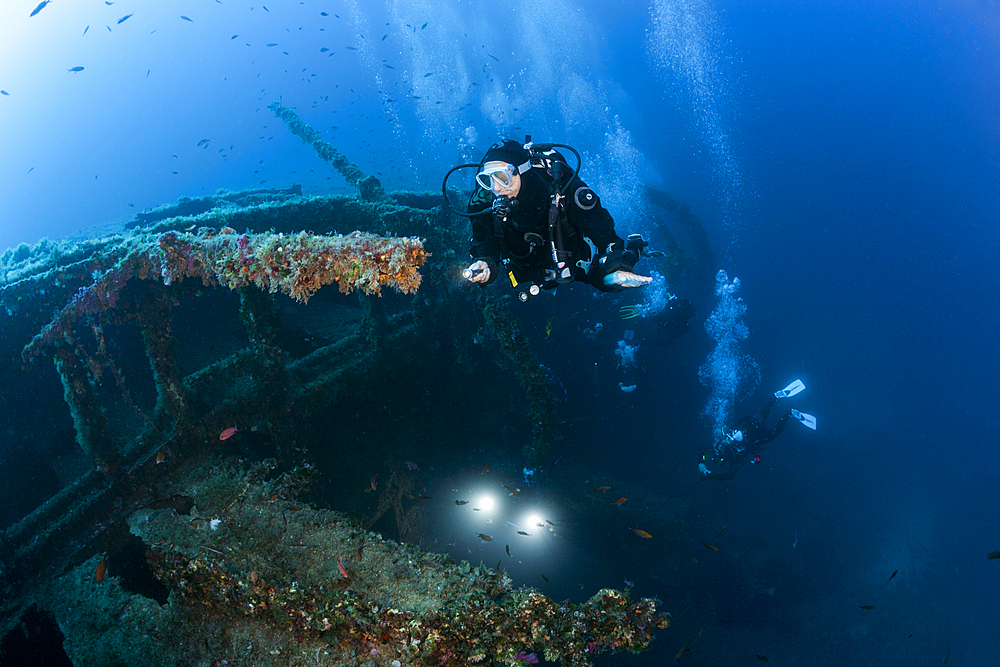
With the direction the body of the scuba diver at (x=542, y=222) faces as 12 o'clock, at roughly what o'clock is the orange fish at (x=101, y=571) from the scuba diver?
The orange fish is roughly at 1 o'clock from the scuba diver.

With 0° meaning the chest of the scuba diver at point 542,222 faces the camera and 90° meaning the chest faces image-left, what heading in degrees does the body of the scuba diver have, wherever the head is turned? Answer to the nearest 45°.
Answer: approximately 45°
